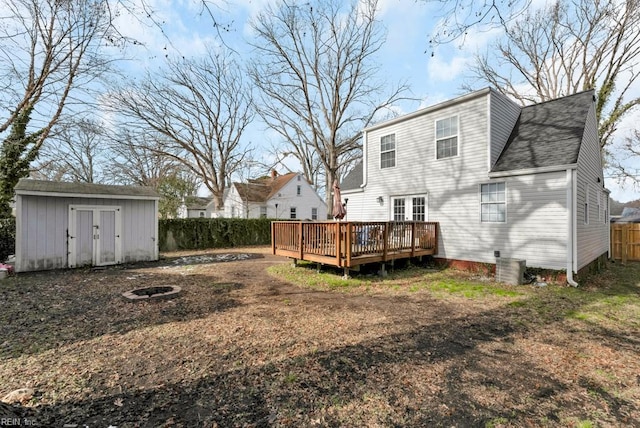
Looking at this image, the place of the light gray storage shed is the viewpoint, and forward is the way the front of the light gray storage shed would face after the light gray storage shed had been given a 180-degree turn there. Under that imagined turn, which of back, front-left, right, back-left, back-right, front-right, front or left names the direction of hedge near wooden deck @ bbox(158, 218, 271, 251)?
front-right

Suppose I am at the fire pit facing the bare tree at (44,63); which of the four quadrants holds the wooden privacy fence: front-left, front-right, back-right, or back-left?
back-right

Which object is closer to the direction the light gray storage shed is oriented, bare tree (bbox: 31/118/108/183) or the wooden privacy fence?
the wooden privacy fence

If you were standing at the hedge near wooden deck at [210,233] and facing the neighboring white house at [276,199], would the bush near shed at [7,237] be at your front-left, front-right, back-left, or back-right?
back-left

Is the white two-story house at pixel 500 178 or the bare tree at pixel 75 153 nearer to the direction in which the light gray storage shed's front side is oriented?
the white two-story house

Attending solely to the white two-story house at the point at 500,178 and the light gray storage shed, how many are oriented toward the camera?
1

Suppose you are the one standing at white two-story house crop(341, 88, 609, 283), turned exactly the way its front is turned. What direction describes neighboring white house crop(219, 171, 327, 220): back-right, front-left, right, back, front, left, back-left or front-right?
left

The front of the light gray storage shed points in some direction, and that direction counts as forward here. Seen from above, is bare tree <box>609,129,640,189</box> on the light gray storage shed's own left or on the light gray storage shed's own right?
on the light gray storage shed's own left

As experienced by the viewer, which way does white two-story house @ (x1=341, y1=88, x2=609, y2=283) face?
facing away from the viewer and to the right of the viewer
